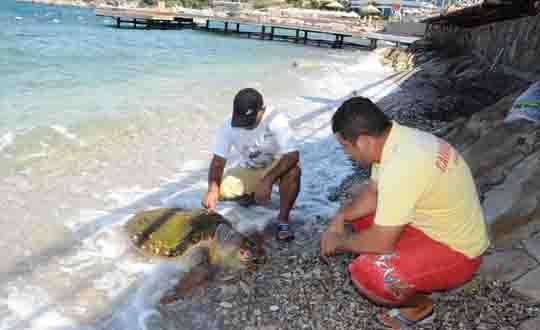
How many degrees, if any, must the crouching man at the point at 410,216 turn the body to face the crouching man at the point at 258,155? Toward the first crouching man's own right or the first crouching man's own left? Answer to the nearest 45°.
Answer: approximately 45° to the first crouching man's own right

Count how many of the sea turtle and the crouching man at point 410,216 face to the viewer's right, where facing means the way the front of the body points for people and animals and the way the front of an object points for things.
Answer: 1

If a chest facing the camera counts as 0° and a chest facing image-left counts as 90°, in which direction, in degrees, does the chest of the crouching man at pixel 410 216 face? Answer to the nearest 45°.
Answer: approximately 90°

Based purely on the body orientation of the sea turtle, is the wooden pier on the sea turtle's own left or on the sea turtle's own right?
on the sea turtle's own left

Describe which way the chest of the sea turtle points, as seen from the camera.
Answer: to the viewer's right

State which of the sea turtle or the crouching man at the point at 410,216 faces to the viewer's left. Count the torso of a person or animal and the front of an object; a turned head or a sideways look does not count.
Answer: the crouching man

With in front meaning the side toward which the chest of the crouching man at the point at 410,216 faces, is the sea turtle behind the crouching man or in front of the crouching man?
in front

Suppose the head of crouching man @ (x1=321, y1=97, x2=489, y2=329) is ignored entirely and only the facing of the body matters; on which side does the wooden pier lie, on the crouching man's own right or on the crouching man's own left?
on the crouching man's own right
